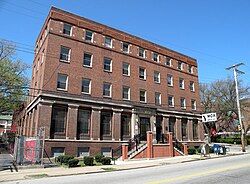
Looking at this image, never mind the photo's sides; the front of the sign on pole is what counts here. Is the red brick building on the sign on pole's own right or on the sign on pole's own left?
on the sign on pole's own right

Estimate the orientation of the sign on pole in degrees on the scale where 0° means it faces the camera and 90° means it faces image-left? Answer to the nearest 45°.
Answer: approximately 0°
